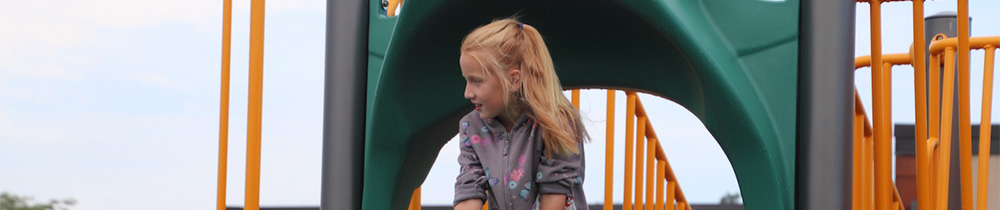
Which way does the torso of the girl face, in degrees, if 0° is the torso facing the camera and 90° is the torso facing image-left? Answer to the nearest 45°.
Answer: approximately 45°

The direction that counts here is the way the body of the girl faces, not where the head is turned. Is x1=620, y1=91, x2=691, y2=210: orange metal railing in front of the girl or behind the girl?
behind

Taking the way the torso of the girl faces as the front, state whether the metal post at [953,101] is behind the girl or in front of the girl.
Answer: behind

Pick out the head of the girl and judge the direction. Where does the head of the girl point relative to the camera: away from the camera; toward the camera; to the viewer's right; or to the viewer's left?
to the viewer's left
